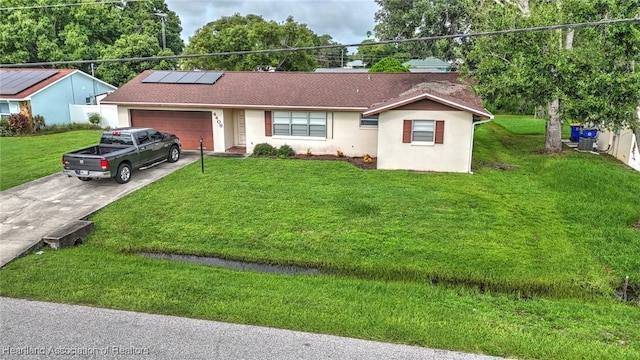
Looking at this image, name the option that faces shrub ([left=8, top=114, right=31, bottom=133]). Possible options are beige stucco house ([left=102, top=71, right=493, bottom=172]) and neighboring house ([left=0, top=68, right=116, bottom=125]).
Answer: the neighboring house

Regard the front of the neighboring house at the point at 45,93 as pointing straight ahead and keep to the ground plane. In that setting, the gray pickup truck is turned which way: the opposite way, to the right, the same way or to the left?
the opposite way

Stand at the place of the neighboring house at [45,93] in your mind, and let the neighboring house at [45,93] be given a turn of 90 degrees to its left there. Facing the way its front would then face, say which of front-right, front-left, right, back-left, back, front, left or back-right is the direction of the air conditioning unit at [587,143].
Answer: front

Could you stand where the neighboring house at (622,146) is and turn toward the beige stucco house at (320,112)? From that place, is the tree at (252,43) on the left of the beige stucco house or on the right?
right

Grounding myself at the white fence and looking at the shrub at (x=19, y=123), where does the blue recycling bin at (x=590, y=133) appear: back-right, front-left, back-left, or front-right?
back-left

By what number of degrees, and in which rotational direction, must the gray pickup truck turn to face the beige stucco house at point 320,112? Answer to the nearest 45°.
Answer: approximately 45° to its right

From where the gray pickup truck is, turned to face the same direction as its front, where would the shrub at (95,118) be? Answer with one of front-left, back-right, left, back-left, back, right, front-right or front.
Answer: front-left

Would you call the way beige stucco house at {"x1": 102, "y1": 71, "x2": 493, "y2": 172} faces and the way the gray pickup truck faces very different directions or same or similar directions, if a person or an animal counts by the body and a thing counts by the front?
very different directions

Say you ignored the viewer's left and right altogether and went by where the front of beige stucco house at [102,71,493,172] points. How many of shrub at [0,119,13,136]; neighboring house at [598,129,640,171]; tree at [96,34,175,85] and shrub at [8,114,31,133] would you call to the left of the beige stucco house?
1

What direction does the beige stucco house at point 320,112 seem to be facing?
toward the camera

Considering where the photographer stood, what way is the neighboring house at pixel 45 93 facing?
facing the viewer and to the left of the viewer

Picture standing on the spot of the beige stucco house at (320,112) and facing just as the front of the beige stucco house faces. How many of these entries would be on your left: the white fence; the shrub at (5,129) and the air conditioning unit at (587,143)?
1

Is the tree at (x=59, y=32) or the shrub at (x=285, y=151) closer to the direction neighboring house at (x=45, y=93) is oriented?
the shrub

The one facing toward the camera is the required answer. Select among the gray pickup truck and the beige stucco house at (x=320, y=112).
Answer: the beige stucco house

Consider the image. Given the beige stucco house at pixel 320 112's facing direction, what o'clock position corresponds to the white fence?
The white fence is roughly at 4 o'clock from the beige stucco house.

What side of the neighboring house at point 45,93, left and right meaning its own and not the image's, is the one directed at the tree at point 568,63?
left

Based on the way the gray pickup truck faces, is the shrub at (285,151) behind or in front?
in front

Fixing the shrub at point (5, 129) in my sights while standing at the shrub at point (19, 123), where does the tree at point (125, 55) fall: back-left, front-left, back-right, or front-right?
back-right
